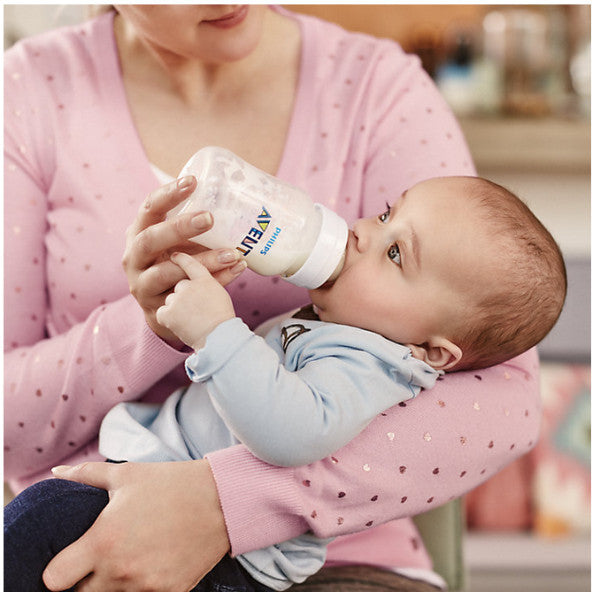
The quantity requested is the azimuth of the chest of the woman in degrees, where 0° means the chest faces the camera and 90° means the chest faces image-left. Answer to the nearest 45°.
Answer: approximately 0°

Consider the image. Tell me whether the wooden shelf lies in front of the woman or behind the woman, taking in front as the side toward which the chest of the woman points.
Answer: behind
